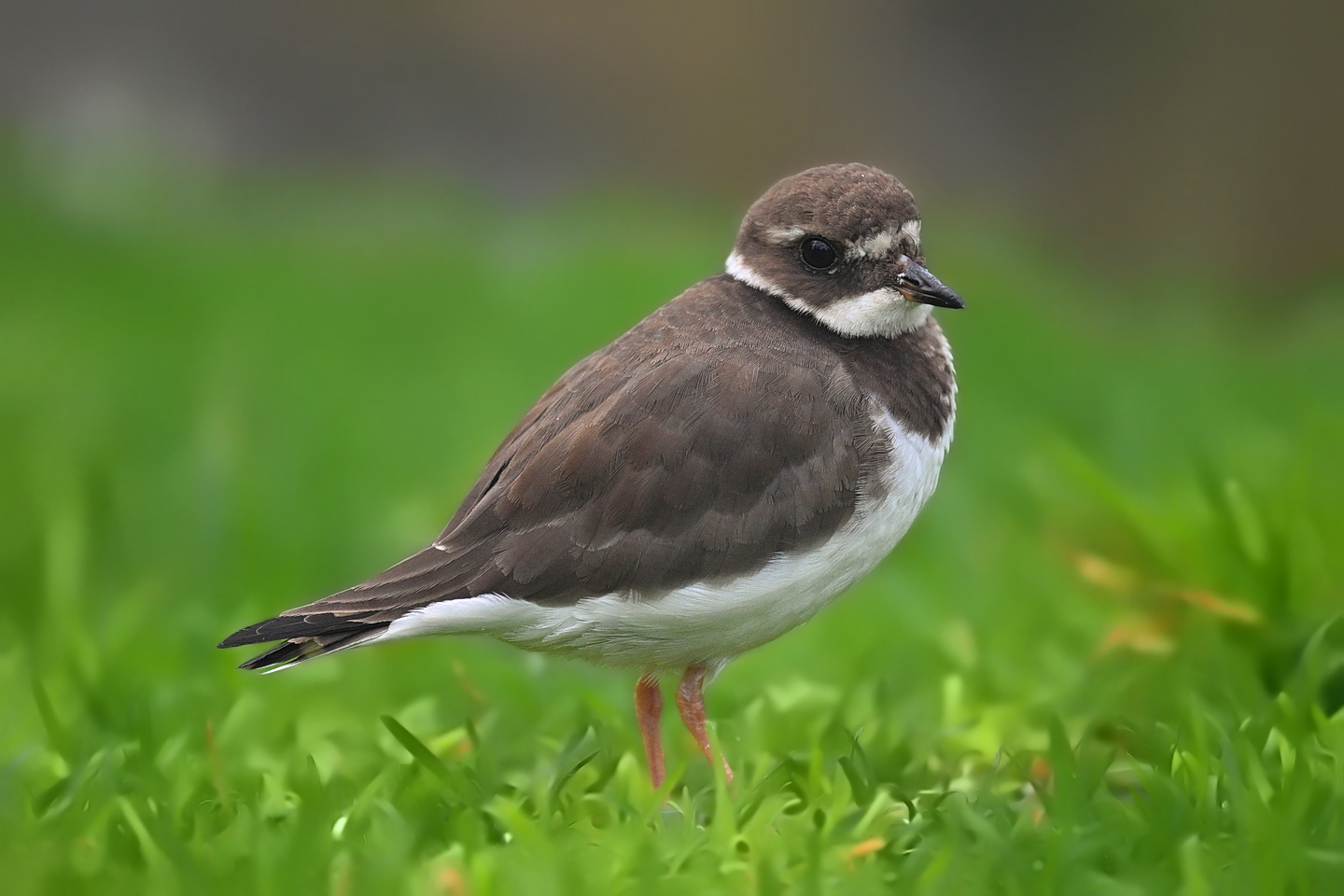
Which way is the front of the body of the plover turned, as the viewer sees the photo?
to the viewer's right
